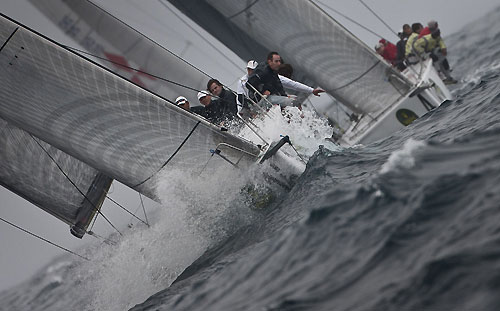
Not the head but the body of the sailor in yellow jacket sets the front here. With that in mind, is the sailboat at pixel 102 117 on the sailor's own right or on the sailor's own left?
on the sailor's own right

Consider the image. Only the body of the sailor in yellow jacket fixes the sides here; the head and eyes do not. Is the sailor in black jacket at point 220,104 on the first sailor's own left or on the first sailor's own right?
on the first sailor's own right

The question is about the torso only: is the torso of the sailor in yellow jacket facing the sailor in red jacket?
no
